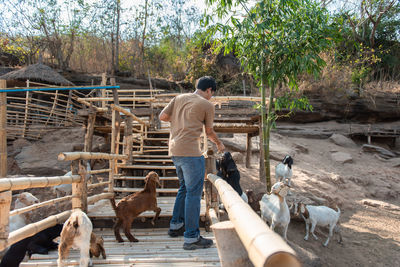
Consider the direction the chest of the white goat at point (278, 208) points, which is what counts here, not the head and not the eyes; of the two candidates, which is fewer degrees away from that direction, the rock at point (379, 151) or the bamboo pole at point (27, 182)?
the bamboo pole

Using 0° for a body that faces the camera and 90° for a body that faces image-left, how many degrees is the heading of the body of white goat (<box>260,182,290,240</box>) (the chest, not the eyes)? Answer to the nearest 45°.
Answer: approximately 315°

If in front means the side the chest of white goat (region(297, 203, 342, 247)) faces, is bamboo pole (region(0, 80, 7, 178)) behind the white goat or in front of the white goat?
in front

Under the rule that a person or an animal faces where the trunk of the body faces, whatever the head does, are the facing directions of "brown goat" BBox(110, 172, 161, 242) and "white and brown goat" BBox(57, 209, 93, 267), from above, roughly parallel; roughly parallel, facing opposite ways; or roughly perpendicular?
roughly perpendicular

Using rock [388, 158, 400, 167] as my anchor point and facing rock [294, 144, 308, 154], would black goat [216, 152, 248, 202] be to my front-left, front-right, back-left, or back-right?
front-left

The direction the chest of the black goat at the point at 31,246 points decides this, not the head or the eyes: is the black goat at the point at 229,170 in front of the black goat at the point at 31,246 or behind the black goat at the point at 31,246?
in front

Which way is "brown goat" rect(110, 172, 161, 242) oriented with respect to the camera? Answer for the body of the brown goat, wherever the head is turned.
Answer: to the viewer's right

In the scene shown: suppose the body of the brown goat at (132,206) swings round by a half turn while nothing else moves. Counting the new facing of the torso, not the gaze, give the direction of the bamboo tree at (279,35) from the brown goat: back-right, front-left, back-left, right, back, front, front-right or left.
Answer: back-right

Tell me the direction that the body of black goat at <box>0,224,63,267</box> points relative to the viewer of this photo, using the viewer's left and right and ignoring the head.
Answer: facing to the right of the viewer

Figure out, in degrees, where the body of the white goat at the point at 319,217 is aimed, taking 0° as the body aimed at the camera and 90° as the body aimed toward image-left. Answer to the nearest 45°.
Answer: approximately 90°

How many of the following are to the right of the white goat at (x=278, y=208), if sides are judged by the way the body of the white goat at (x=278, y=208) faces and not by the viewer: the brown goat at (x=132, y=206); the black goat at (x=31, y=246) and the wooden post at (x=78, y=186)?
3
